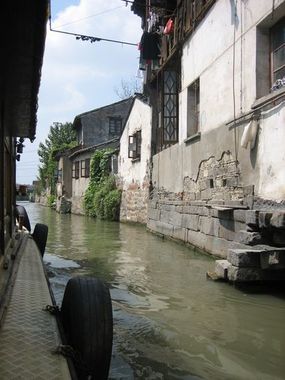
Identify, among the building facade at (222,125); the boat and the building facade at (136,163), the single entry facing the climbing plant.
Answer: the boat

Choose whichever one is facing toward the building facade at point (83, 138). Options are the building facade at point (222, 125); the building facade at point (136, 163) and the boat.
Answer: the boat

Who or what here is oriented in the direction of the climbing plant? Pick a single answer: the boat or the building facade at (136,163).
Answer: the boat

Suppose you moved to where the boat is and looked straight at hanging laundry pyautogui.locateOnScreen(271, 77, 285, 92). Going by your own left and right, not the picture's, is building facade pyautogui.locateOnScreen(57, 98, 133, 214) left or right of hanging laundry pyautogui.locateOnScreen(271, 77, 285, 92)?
left

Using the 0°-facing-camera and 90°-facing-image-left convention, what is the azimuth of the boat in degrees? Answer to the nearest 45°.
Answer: approximately 180°

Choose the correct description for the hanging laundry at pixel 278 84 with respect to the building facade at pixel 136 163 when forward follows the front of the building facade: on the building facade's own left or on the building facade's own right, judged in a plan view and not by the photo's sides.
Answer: on the building facade's own left

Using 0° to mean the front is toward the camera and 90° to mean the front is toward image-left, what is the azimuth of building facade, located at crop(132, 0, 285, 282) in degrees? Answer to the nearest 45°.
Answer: approximately 45°

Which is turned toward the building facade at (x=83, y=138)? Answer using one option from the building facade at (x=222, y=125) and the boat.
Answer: the boat

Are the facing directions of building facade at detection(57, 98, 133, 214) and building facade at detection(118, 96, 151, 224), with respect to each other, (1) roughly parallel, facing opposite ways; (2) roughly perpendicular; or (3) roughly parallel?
roughly parallel

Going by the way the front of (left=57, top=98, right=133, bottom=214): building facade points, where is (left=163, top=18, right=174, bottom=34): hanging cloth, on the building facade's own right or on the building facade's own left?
on the building facade's own left

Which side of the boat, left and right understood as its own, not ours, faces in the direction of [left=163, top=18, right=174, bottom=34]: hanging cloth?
front
